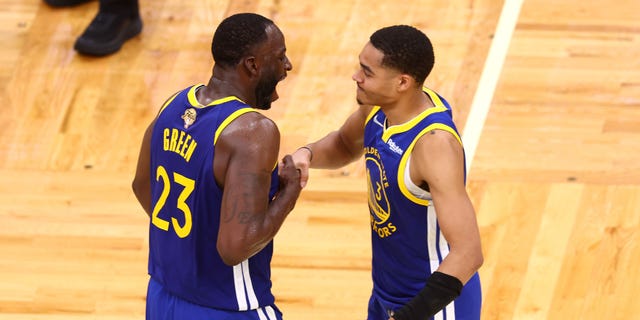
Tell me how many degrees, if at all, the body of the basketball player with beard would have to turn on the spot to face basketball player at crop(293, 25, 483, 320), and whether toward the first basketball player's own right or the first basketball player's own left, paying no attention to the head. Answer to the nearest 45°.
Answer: approximately 45° to the first basketball player's own right

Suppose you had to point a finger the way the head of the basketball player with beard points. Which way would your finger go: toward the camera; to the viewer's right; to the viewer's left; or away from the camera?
to the viewer's right

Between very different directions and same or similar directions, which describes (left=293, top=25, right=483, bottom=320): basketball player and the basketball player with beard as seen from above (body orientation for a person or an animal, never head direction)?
very different directions

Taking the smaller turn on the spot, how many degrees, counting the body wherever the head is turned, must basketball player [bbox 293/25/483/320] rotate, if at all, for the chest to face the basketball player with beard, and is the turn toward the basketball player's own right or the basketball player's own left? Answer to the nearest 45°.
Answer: approximately 45° to the basketball player's own right

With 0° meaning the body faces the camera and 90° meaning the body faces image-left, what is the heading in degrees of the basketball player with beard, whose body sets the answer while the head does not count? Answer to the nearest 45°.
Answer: approximately 225°

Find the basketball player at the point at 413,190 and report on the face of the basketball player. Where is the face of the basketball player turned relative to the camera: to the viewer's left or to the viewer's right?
to the viewer's left

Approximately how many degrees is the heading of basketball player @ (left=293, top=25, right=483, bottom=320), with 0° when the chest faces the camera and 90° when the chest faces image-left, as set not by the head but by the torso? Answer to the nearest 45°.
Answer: approximately 45°
